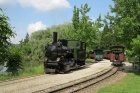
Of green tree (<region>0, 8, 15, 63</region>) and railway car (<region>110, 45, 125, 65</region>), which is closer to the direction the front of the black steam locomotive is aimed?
the green tree

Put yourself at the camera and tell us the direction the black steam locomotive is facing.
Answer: facing the viewer and to the left of the viewer

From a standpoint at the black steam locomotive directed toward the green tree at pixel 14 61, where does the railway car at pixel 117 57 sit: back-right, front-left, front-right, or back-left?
back-right

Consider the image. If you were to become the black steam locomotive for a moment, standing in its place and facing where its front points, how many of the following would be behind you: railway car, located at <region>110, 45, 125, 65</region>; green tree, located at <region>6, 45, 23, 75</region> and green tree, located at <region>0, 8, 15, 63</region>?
1

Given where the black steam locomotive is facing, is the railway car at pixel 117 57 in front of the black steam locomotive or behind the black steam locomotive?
behind

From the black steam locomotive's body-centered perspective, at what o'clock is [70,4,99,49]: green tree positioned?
The green tree is roughly at 5 o'clock from the black steam locomotive.

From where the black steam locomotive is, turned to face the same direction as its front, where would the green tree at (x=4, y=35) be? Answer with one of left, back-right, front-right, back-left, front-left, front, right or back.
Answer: front-right

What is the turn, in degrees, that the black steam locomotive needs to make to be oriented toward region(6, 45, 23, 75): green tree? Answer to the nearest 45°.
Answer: approximately 45° to its right

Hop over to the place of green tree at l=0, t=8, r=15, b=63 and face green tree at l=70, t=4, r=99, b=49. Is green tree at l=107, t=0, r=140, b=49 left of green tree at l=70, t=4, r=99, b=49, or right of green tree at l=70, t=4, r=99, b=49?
right

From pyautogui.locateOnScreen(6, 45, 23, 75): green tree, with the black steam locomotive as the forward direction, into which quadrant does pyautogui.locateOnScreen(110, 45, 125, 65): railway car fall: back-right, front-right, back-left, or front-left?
front-left
